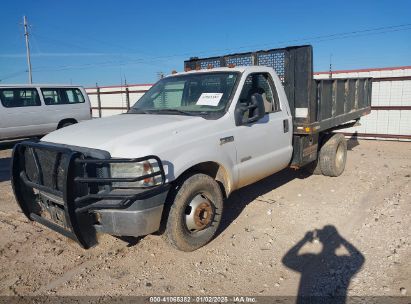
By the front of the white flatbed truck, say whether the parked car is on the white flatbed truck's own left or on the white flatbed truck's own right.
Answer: on the white flatbed truck's own right

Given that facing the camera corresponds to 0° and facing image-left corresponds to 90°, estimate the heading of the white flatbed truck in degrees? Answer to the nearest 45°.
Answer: approximately 45°
